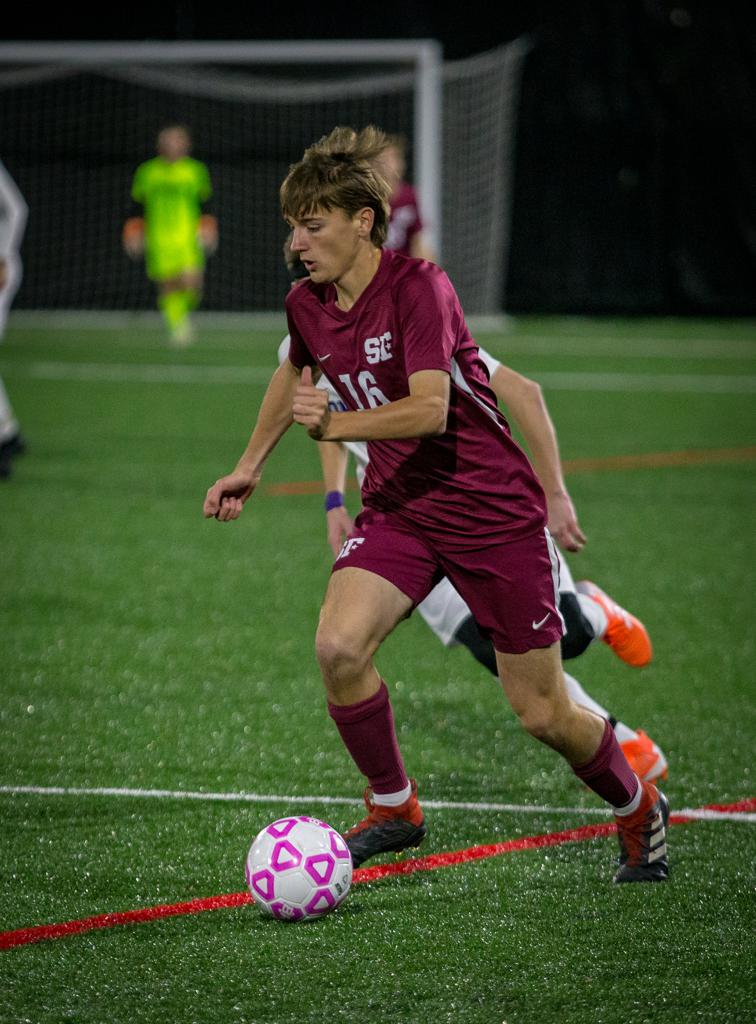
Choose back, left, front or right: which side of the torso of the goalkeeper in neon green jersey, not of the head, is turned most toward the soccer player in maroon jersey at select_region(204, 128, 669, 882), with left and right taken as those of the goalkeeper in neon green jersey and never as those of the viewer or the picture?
front

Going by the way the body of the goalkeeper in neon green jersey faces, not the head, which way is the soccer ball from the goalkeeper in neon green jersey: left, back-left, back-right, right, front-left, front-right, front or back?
front

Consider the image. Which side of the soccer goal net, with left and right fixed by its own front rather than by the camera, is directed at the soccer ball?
front

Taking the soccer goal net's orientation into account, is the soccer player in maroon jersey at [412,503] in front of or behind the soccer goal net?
in front

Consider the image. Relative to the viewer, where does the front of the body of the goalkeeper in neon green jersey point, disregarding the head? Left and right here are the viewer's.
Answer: facing the viewer

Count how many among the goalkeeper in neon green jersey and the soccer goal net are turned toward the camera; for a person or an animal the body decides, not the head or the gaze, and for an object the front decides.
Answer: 2

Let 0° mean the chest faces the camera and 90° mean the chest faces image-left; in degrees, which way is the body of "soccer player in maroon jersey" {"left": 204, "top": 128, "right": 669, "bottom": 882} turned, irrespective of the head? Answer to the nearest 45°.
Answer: approximately 45°

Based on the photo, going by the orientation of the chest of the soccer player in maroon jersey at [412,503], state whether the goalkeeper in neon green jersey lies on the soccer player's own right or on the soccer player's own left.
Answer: on the soccer player's own right

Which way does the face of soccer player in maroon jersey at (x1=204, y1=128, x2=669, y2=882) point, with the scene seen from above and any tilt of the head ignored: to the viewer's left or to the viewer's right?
to the viewer's left
